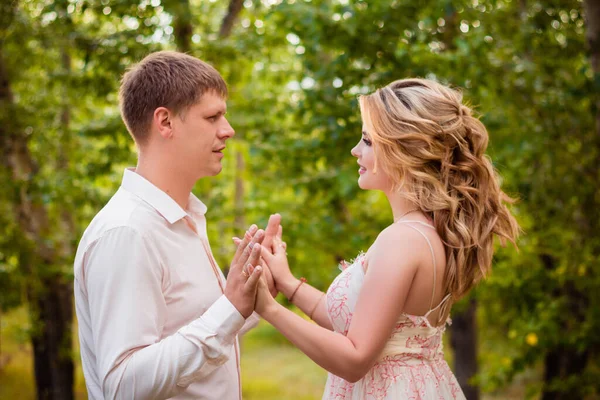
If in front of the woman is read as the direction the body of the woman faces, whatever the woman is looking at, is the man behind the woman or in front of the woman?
in front

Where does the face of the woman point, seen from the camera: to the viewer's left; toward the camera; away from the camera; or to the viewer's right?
to the viewer's left

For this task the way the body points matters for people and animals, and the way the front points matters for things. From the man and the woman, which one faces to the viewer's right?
the man

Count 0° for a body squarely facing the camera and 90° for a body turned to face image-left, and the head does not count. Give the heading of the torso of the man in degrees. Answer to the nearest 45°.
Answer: approximately 270°

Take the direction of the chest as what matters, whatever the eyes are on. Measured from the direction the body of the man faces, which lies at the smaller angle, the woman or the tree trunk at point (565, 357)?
the woman

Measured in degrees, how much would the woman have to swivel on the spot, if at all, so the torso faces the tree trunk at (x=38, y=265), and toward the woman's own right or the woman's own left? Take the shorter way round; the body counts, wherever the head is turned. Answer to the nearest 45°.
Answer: approximately 45° to the woman's own right

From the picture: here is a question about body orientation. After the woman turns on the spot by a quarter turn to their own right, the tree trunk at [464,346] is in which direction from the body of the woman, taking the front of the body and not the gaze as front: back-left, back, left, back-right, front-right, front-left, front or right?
front

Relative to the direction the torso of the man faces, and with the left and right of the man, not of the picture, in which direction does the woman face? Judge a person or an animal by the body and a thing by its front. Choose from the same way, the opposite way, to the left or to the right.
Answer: the opposite way

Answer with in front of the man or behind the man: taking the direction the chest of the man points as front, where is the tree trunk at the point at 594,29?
in front

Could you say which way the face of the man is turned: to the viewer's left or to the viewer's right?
to the viewer's right

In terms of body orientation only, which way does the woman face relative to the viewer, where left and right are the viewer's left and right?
facing to the left of the viewer

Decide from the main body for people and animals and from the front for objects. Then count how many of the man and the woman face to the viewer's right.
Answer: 1

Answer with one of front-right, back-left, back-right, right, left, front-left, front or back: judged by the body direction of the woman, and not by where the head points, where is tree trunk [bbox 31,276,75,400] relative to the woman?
front-right
